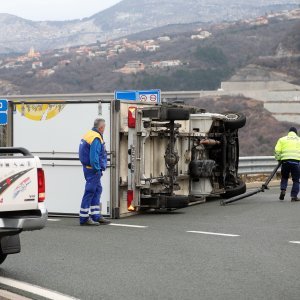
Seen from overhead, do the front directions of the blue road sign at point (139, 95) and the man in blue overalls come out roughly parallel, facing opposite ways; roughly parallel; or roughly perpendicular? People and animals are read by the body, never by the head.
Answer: roughly perpendicular

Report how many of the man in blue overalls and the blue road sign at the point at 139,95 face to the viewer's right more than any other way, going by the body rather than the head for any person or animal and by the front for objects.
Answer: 1

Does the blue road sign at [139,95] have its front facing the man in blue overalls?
yes

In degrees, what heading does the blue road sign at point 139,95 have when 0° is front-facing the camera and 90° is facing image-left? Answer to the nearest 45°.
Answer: approximately 0°

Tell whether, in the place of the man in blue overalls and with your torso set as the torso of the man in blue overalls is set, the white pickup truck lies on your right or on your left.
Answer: on your right

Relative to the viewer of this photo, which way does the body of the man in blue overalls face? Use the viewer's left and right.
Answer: facing to the right of the viewer

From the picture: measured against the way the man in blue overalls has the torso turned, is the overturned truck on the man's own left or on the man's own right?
on the man's own left
